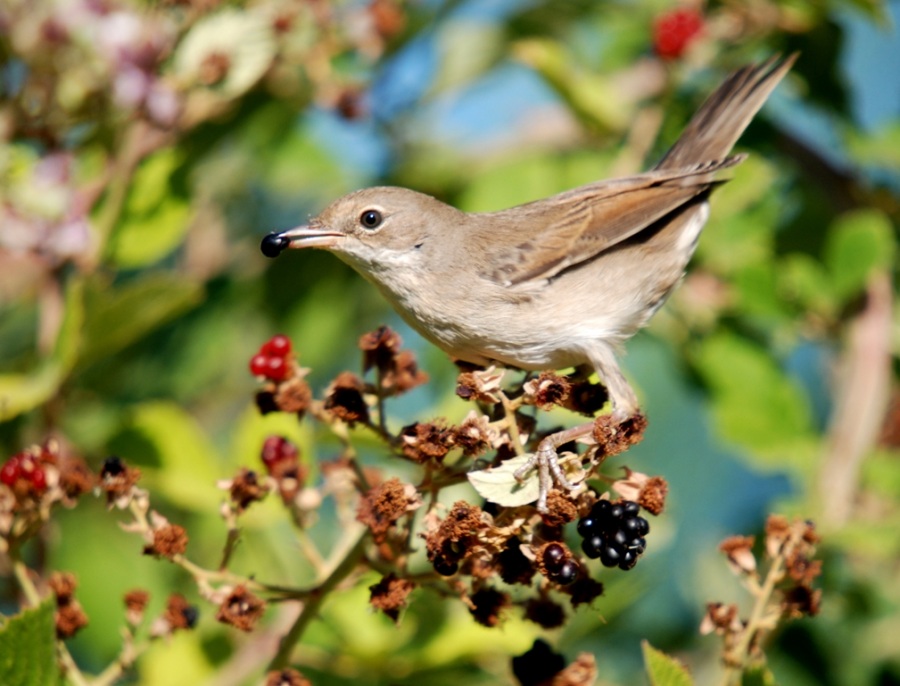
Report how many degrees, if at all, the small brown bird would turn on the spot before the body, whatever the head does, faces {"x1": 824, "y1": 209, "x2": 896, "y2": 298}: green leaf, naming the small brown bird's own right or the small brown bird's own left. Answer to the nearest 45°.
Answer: approximately 180°

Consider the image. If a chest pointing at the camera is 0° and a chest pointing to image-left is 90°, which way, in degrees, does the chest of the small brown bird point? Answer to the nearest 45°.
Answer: approximately 90°

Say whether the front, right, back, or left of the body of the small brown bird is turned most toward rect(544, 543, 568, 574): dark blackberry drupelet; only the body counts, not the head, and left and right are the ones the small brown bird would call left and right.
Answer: left

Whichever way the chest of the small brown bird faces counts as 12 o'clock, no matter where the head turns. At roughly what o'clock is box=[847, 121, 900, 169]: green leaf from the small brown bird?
The green leaf is roughly at 5 o'clock from the small brown bird.

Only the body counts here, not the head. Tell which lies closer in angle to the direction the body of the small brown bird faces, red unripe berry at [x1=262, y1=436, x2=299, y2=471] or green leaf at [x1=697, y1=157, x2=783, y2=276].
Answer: the red unripe berry

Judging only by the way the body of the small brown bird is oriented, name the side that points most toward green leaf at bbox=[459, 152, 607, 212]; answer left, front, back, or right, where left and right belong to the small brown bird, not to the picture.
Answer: right

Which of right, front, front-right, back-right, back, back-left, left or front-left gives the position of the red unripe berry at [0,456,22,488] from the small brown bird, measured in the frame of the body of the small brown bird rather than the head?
front-left

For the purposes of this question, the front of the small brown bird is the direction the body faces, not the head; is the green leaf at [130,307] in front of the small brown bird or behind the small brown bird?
in front

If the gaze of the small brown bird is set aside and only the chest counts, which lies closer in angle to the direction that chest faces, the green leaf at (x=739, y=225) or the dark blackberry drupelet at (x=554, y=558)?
the dark blackberry drupelet

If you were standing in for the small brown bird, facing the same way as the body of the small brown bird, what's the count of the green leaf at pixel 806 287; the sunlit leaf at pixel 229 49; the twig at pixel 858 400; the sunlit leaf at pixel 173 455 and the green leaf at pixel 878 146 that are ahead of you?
2
